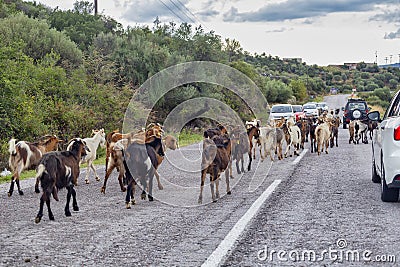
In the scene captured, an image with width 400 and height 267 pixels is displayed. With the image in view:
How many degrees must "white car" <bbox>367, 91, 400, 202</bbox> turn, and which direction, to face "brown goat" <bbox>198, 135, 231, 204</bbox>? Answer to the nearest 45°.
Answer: approximately 90° to its left

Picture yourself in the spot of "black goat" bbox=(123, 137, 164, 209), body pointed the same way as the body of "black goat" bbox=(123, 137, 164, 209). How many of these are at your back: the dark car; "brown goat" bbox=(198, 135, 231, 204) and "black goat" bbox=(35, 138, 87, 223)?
1

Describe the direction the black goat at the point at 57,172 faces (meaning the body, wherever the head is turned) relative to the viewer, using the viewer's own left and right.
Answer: facing away from the viewer and to the right of the viewer

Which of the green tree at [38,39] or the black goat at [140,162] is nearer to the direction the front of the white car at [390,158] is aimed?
the green tree

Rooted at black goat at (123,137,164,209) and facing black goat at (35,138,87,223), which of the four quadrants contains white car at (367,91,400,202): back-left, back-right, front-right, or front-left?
back-left

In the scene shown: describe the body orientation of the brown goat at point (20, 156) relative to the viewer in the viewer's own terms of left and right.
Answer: facing away from the viewer and to the right of the viewer

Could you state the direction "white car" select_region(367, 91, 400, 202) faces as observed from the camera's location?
facing away from the viewer
